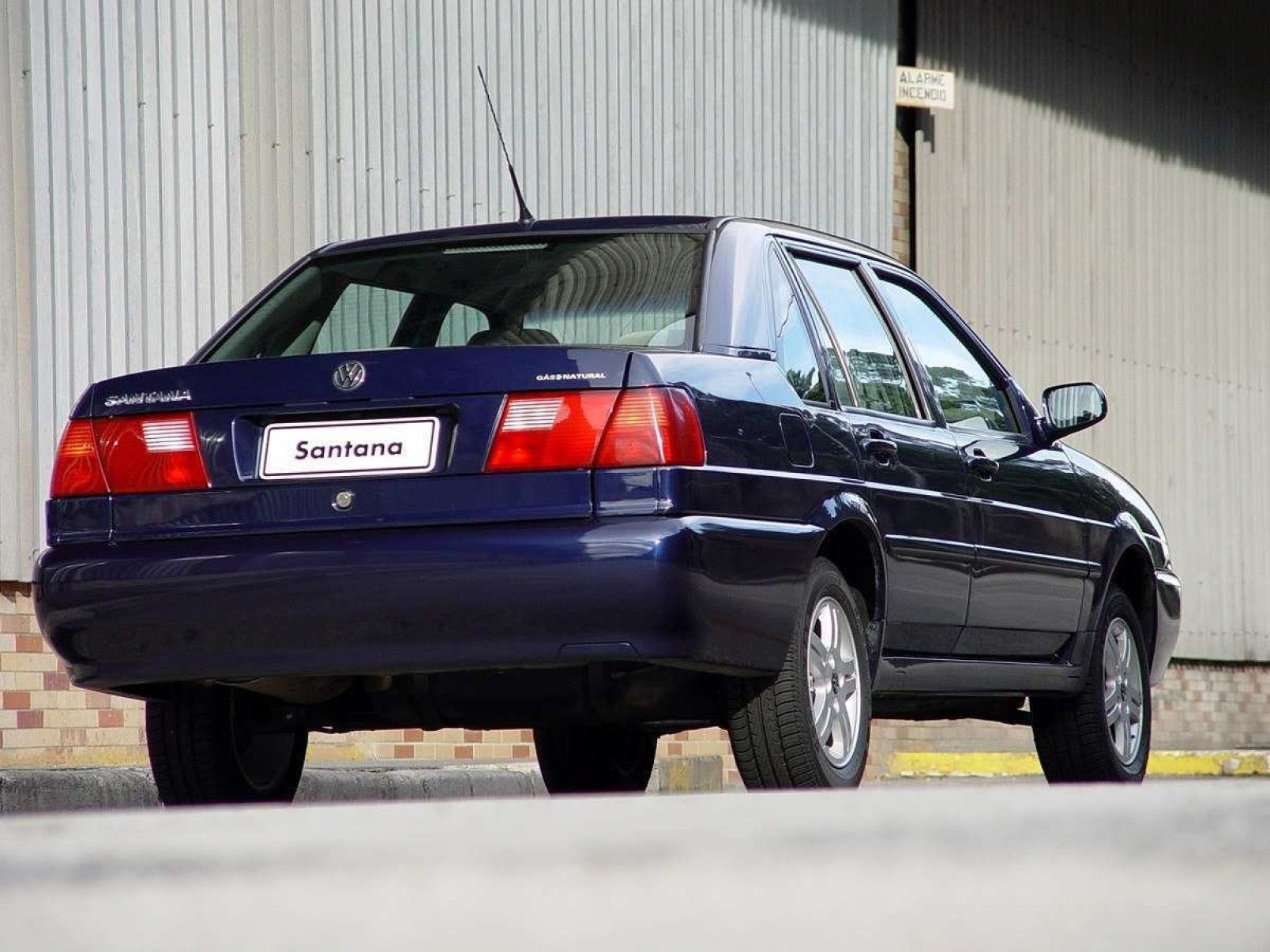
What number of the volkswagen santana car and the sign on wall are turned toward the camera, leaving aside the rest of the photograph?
1

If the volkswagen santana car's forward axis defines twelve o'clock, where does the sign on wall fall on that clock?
The sign on wall is roughly at 11 o'clock from the volkswagen santana car.

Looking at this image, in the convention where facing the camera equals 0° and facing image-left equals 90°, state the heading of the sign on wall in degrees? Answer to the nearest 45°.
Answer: approximately 0°

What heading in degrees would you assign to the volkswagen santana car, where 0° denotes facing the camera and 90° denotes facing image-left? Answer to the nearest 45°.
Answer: approximately 225°

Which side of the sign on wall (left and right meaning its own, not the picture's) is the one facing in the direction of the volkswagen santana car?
front
